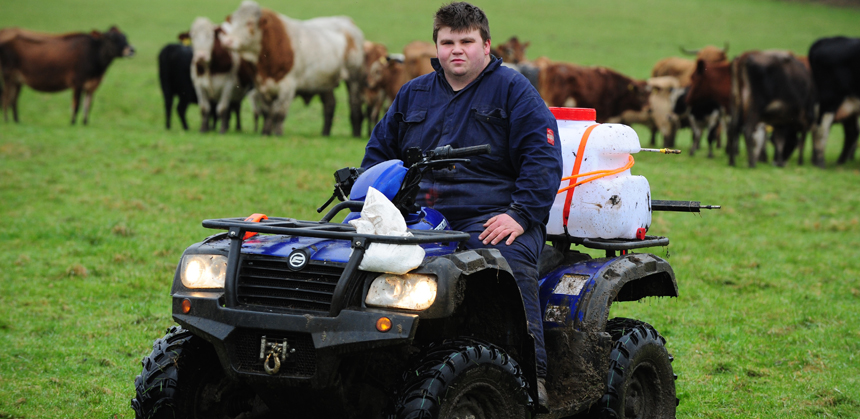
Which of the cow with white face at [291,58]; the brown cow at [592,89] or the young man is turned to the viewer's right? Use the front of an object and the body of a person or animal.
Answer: the brown cow

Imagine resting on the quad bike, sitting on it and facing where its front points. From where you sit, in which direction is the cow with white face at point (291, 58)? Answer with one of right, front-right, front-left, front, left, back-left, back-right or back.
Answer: back-right

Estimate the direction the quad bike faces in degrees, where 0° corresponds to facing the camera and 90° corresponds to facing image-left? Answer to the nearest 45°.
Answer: approximately 45°

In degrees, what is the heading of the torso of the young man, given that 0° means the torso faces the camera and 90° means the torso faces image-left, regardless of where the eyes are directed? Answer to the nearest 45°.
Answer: approximately 45°

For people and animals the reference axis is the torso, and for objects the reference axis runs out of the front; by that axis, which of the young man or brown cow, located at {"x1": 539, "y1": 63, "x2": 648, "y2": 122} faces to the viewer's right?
the brown cow

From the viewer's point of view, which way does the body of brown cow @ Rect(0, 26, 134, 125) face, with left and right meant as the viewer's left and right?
facing to the right of the viewer

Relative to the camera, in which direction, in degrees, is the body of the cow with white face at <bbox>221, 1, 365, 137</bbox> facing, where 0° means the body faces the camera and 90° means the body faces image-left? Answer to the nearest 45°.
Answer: approximately 45°

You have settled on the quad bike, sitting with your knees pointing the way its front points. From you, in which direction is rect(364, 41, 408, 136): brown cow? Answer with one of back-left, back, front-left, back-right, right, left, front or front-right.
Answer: back-right
